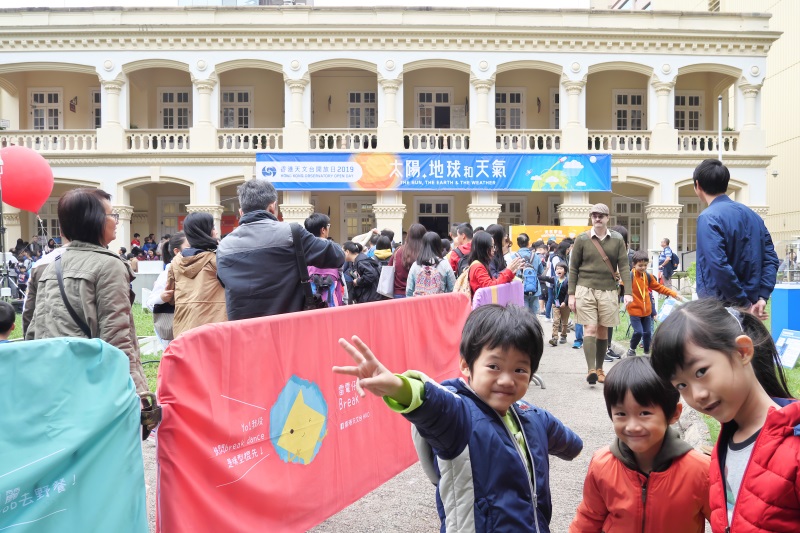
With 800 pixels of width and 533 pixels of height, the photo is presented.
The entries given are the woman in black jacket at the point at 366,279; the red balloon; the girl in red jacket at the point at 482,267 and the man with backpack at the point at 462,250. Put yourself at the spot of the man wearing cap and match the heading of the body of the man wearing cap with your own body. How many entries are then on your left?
0

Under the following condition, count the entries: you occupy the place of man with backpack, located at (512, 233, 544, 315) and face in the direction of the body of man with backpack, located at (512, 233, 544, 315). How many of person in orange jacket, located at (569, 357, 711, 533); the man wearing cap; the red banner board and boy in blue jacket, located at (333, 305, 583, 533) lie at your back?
4

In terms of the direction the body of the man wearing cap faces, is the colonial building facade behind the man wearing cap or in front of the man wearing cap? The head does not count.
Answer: behind

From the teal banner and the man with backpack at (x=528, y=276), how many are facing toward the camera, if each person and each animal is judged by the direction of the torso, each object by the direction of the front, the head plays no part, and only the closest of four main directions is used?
1

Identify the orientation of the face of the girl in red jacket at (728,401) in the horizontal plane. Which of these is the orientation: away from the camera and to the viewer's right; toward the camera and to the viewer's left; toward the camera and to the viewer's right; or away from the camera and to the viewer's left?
toward the camera and to the viewer's left

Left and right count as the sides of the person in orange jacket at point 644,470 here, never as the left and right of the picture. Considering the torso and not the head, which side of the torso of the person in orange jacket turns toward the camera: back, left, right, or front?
front

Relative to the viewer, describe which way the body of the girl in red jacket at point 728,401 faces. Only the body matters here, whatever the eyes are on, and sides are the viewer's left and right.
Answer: facing the viewer and to the left of the viewer

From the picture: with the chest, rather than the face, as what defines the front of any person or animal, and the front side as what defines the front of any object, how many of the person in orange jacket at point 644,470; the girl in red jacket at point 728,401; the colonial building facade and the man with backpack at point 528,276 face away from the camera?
1

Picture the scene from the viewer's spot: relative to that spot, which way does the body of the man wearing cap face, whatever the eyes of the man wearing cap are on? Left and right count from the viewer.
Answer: facing the viewer

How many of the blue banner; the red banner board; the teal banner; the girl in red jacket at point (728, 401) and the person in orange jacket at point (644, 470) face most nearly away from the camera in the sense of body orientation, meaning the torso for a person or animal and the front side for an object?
0

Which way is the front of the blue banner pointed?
toward the camera

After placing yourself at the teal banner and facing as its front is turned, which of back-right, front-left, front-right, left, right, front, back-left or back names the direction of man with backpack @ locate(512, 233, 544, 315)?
back-left

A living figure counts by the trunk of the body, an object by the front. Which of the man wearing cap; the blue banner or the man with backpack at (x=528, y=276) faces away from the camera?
the man with backpack

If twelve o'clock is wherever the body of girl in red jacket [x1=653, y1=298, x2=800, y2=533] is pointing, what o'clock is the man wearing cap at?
The man wearing cap is roughly at 4 o'clock from the girl in red jacket.

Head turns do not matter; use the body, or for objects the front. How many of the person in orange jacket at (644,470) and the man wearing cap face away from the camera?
0

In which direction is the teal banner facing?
toward the camera

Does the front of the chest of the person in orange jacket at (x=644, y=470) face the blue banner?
no

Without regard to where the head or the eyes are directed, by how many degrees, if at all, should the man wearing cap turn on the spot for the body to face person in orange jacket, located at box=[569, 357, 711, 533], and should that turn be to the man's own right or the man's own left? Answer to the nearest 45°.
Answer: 0° — they already face them

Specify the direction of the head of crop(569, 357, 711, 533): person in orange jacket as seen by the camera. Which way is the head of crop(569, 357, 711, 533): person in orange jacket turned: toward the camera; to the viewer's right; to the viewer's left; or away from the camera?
toward the camera

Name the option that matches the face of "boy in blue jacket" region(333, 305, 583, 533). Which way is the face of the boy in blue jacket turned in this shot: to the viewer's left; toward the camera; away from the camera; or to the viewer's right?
toward the camera

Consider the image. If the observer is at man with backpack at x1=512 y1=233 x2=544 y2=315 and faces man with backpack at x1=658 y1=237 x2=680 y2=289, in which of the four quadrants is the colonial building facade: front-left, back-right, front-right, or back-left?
front-left
